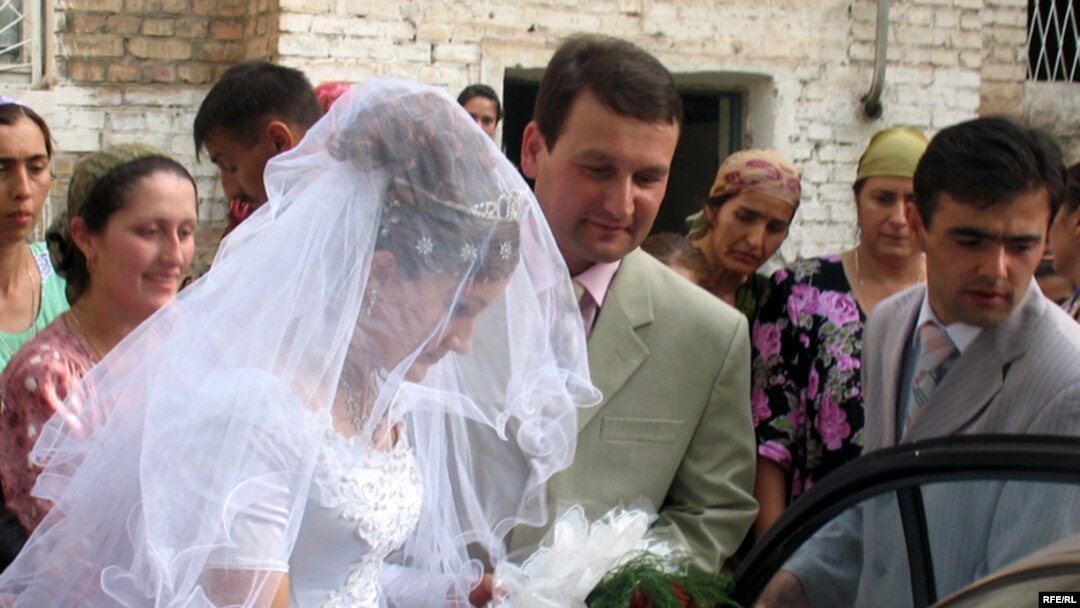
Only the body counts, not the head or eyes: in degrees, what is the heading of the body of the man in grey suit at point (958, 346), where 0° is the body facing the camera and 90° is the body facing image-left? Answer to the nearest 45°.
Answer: approximately 45°

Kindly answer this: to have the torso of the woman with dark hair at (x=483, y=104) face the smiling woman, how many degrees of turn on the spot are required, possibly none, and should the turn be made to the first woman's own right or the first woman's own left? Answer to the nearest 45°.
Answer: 0° — they already face them

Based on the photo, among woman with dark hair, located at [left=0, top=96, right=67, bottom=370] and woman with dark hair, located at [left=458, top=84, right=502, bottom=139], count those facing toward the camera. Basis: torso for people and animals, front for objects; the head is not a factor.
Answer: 2

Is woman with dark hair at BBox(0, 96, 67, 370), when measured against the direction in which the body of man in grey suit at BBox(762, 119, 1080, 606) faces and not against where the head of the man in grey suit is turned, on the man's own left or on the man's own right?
on the man's own right

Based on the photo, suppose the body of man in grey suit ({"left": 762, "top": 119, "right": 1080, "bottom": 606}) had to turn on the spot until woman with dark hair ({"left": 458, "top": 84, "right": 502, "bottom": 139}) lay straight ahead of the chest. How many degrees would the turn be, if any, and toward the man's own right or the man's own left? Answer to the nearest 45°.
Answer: approximately 90° to the man's own right

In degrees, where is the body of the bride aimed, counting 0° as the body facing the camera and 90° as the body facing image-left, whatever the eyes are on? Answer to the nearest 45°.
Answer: approximately 315°

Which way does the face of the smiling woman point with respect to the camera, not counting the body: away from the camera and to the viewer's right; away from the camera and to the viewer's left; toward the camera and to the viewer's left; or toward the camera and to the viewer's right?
toward the camera and to the viewer's right

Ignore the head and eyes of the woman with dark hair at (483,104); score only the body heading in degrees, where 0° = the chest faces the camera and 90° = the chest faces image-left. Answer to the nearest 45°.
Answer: approximately 0°

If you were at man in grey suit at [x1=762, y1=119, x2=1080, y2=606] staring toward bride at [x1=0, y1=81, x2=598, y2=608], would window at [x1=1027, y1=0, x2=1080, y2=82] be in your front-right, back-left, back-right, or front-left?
back-right

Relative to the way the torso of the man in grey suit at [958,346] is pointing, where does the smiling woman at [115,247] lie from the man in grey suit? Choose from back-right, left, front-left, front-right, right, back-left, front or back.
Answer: front-right

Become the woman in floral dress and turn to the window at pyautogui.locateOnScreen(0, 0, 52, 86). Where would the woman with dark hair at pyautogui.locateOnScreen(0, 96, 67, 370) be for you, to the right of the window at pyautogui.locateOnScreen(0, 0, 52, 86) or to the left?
left

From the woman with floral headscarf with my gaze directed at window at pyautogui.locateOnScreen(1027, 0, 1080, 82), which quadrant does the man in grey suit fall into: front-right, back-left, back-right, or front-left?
back-right

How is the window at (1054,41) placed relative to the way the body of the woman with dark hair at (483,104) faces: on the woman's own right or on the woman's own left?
on the woman's own left
